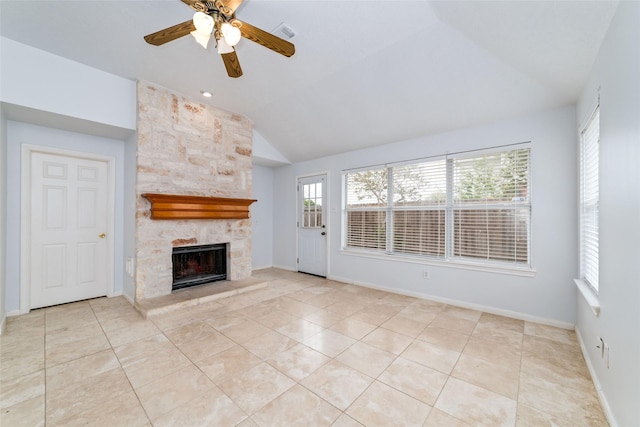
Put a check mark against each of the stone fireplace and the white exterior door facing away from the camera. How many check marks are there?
0

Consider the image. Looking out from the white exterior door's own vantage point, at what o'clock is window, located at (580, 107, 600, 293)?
The window is roughly at 9 o'clock from the white exterior door.

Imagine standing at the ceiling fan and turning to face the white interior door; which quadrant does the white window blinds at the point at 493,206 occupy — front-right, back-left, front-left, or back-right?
back-right

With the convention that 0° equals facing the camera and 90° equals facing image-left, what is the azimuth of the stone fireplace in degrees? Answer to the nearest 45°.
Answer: approximately 315°

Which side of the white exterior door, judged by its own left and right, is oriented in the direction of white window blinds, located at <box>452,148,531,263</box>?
left

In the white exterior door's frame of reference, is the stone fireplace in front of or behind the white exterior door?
in front

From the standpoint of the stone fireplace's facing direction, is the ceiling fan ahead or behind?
ahead
